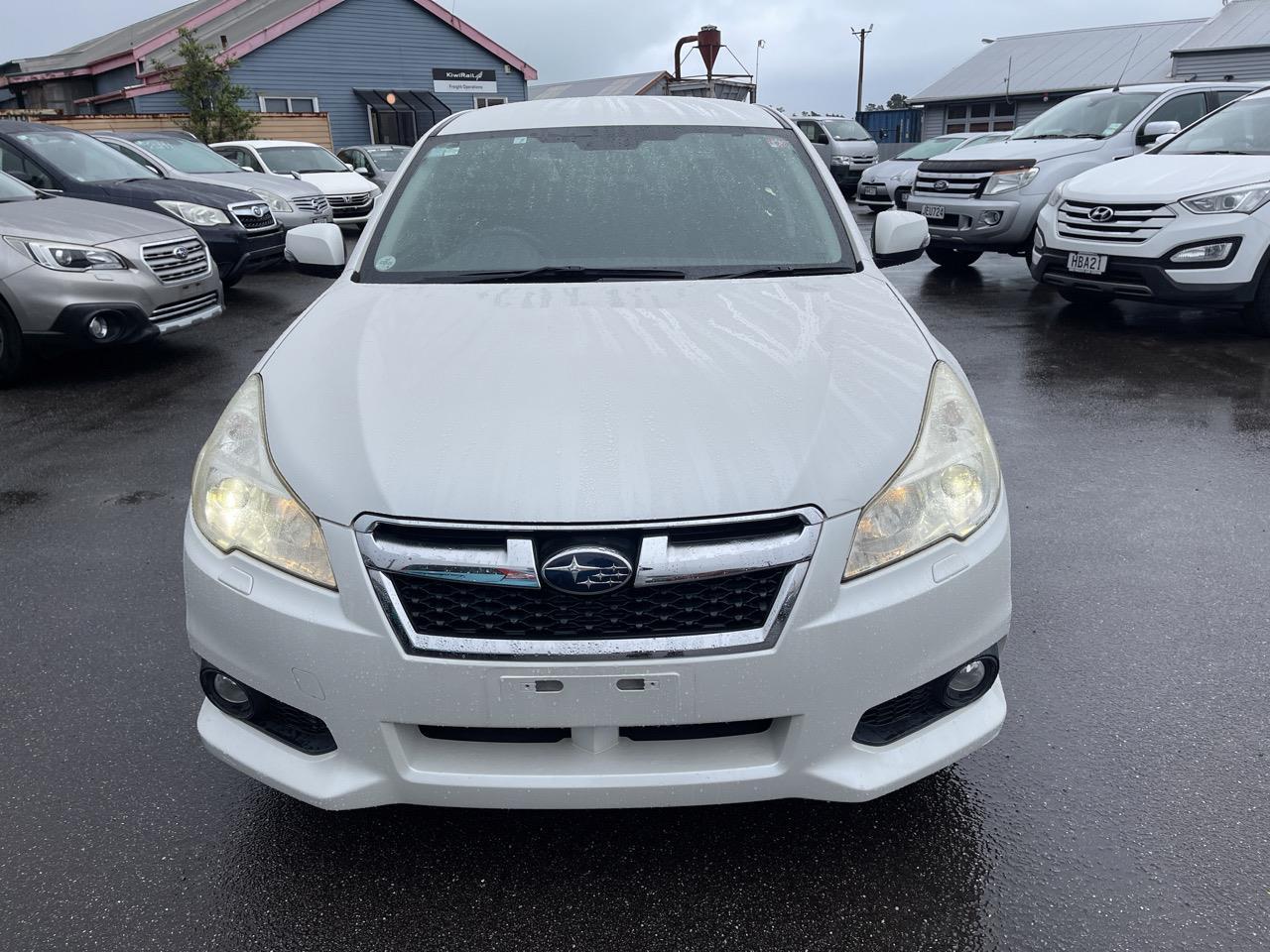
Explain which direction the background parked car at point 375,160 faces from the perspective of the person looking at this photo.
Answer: facing the viewer and to the right of the viewer

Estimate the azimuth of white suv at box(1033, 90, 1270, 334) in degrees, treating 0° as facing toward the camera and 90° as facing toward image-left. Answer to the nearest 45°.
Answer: approximately 45°

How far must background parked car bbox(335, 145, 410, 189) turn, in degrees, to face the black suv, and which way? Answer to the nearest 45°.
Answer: approximately 45° to its right

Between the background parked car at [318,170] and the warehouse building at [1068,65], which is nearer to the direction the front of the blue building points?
the background parked car

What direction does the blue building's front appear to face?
toward the camera

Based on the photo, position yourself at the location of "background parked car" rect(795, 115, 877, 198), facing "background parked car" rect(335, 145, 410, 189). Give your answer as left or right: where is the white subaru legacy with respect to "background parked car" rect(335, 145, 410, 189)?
left

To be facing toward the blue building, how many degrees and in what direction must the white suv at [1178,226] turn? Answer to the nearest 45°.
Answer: approximately 90° to its right

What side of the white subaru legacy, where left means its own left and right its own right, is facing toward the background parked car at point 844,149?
back

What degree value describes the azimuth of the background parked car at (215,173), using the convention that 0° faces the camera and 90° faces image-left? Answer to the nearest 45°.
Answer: approximately 315°

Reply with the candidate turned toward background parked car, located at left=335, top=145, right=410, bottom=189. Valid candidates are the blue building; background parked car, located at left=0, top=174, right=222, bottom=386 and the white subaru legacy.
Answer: the blue building

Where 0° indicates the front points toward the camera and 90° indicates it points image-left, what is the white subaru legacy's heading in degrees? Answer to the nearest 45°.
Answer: approximately 0°

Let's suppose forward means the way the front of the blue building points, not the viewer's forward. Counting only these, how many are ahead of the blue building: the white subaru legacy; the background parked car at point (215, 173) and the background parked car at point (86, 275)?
3

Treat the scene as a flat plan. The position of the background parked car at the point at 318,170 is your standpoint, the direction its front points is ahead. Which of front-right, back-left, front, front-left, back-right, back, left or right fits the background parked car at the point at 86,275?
front-right

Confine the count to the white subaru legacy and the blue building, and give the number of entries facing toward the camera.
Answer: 2
